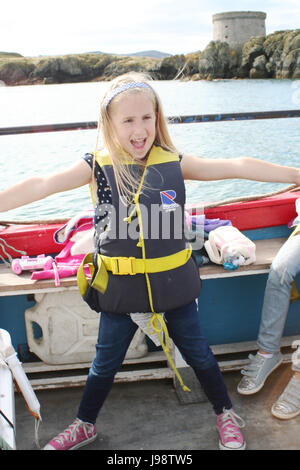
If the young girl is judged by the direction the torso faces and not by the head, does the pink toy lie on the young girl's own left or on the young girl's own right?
on the young girl's own right

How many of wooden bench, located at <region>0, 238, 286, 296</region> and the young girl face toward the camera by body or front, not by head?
2

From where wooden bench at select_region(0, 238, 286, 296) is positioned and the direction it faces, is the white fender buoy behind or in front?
in front

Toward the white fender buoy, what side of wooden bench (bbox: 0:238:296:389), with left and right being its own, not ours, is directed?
front

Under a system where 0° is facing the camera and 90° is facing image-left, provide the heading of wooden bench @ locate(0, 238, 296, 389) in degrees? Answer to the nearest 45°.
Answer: approximately 0°
